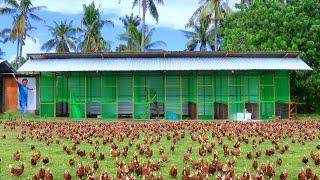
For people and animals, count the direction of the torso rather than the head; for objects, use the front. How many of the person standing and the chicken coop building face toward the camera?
2

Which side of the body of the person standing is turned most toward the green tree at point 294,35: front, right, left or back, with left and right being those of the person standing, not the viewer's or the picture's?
left

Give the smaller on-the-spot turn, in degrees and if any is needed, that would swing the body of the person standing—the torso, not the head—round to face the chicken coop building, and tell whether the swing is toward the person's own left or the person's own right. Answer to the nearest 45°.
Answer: approximately 45° to the person's own left

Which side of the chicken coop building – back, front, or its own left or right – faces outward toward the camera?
front

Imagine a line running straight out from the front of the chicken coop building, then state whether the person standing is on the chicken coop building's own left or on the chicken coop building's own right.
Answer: on the chicken coop building's own right

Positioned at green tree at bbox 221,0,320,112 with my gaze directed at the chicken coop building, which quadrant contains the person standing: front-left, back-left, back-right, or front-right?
front-right

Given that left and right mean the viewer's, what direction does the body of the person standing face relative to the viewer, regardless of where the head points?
facing the viewer
